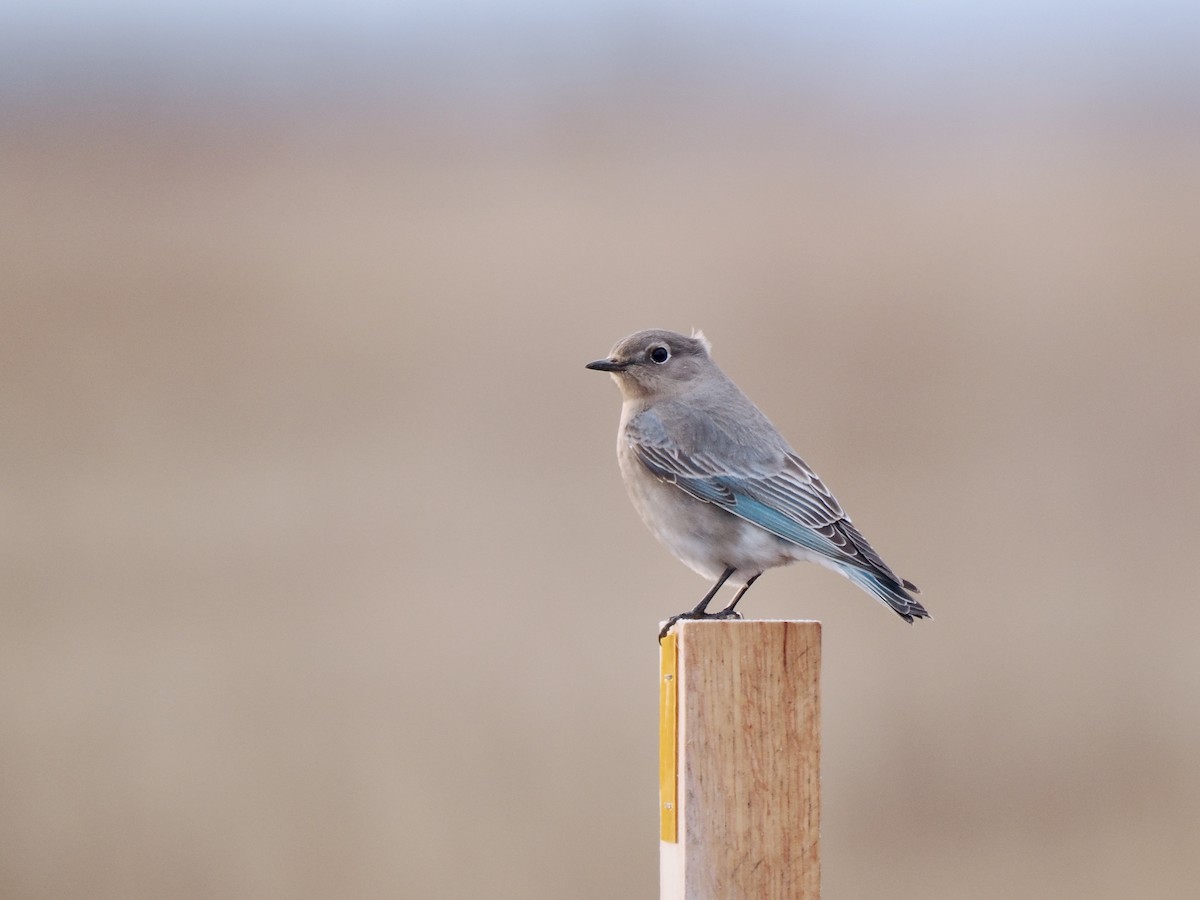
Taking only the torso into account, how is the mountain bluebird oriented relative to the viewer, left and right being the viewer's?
facing to the left of the viewer
